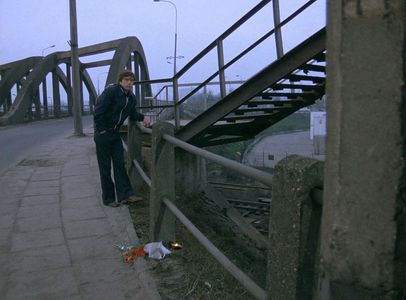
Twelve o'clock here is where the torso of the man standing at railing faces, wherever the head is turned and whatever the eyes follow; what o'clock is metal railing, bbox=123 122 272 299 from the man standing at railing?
The metal railing is roughly at 1 o'clock from the man standing at railing.

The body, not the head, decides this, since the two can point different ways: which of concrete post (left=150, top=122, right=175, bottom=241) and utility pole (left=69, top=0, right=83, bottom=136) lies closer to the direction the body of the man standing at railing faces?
the concrete post

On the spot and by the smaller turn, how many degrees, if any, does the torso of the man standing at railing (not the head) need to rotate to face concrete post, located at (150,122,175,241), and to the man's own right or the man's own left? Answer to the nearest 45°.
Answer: approximately 45° to the man's own right

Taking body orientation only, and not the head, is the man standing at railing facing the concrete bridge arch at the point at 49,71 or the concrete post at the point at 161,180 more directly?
the concrete post

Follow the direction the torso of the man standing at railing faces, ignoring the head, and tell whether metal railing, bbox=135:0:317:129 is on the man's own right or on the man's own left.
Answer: on the man's own left

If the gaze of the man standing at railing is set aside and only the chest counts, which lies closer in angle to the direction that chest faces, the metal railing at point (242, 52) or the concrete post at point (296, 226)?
the concrete post

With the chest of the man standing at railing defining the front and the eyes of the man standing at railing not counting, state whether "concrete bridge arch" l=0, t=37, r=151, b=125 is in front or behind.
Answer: behind

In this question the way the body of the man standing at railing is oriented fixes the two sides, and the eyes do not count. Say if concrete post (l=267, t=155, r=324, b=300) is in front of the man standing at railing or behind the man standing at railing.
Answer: in front

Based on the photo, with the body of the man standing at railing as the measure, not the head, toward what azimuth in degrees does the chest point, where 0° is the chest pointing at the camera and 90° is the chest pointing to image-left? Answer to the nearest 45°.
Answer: approximately 315°

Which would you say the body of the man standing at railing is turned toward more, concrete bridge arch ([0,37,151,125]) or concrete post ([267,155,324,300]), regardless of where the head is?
the concrete post
